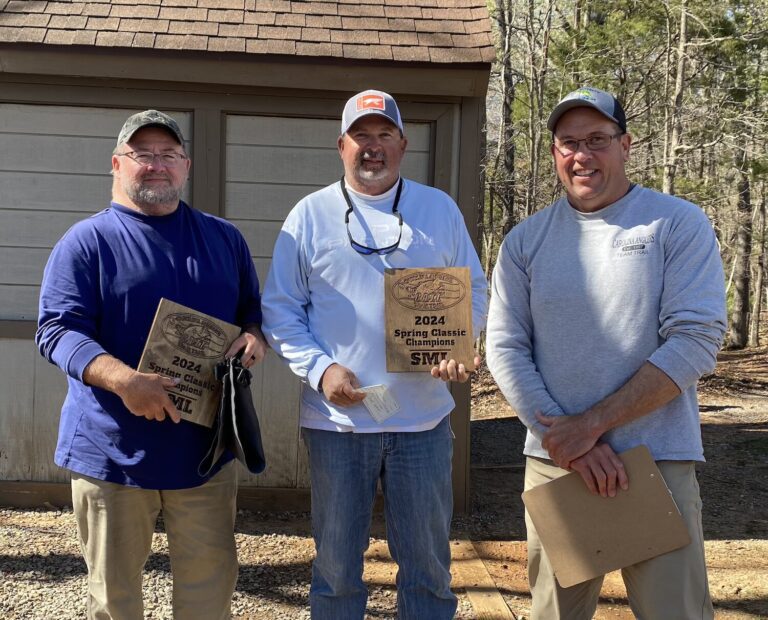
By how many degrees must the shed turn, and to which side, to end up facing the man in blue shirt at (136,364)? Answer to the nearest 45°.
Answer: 0° — it already faces them

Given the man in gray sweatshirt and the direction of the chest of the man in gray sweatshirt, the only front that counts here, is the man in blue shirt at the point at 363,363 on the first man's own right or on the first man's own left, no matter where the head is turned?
on the first man's own right

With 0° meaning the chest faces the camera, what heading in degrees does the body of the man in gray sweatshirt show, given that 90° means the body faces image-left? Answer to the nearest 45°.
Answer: approximately 0°

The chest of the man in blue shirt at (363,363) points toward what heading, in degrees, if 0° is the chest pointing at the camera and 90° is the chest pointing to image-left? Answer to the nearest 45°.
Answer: approximately 0°

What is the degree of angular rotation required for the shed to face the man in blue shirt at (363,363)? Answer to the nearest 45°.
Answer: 0° — it already faces them

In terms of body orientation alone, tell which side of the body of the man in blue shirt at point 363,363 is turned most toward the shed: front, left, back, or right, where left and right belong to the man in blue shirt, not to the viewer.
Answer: back

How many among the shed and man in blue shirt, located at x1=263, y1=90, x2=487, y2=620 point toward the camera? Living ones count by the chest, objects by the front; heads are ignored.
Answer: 2

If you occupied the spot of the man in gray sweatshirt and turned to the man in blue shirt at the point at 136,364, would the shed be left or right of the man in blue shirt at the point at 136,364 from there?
right
